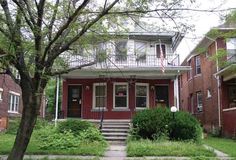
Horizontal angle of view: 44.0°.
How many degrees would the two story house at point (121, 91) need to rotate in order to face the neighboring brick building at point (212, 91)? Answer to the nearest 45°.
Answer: approximately 90° to its left

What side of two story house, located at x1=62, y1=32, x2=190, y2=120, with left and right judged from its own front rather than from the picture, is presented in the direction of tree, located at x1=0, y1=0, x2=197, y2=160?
front

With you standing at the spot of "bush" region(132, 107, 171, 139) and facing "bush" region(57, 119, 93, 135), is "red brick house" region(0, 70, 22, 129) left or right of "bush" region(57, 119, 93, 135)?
right

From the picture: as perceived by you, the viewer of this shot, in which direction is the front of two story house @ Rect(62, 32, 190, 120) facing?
facing the viewer

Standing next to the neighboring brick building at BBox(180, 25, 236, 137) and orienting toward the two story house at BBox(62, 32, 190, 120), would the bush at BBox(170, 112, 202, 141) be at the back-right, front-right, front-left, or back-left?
front-left

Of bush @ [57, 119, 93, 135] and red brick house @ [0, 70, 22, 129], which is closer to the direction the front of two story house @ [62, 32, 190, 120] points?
the bush

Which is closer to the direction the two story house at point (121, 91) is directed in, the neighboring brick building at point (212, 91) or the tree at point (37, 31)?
the tree

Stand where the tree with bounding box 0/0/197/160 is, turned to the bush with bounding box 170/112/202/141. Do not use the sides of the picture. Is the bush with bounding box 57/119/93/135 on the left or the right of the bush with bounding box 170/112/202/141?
left

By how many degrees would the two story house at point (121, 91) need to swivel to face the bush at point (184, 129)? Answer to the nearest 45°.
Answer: approximately 45° to its left

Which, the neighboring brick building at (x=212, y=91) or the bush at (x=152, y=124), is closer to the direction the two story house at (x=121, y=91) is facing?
the bush

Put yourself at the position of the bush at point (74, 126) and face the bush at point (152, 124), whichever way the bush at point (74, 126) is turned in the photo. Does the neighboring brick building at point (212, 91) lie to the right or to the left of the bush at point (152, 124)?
left
